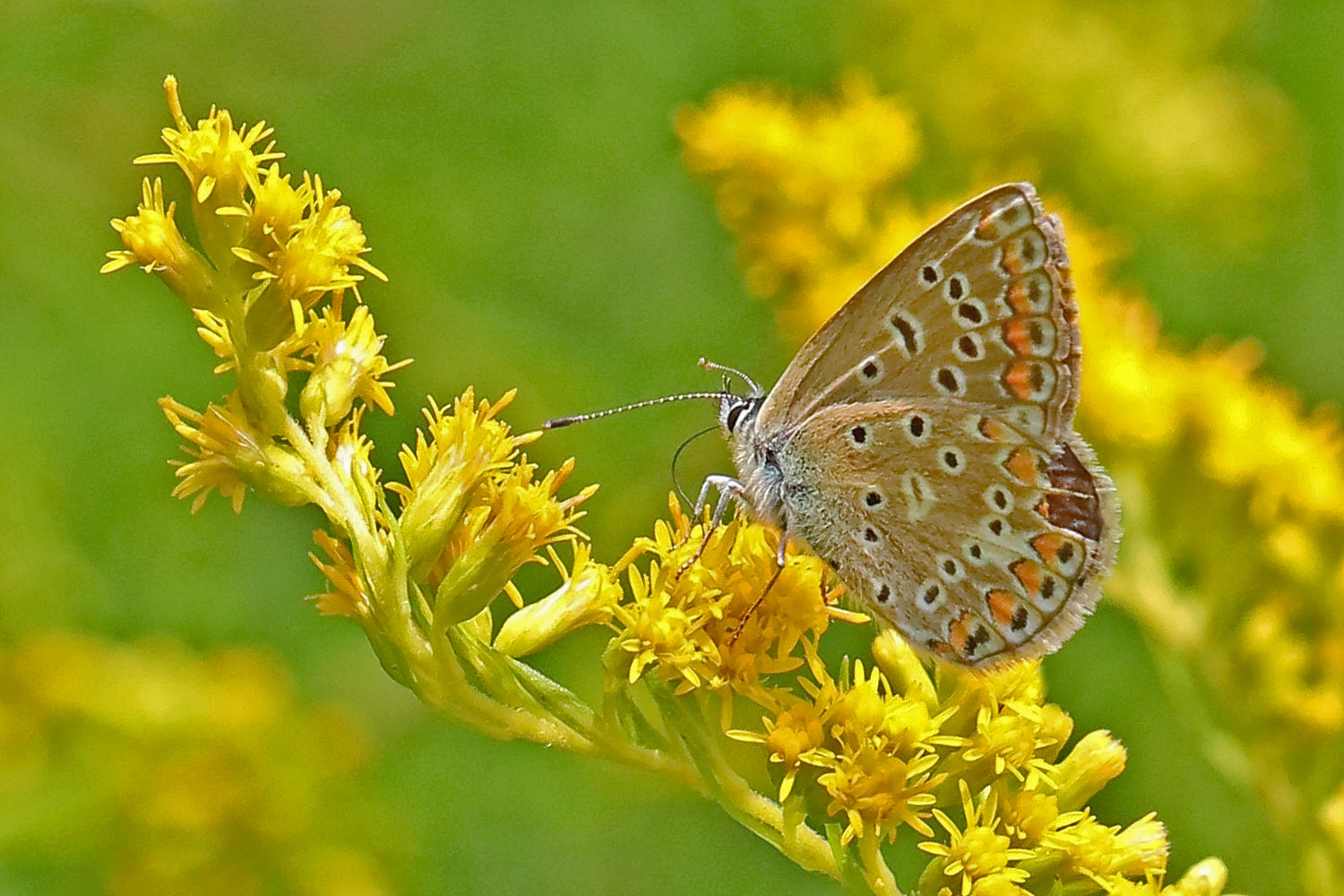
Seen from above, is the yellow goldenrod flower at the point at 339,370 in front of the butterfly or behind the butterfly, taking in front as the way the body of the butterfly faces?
in front

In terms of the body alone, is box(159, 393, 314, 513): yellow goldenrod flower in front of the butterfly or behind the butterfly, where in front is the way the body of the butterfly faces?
in front

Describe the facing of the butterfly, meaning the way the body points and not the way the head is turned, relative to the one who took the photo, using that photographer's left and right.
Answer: facing to the left of the viewer
